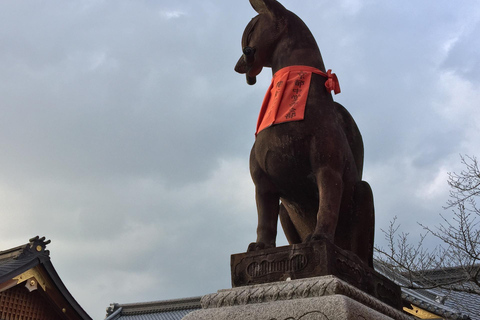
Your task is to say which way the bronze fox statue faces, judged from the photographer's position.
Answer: facing the viewer and to the left of the viewer
